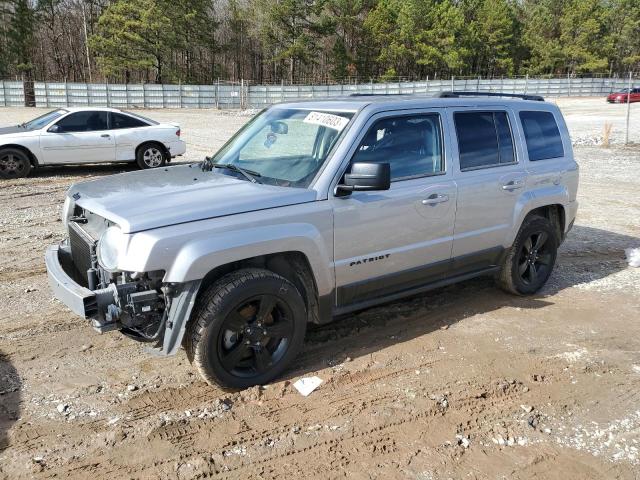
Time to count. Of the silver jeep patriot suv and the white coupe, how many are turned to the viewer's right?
0

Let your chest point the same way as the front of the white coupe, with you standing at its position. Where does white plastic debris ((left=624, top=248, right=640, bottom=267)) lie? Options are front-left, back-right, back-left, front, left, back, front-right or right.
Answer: back-left

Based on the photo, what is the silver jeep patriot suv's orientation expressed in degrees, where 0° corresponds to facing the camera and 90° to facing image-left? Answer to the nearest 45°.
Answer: approximately 45°

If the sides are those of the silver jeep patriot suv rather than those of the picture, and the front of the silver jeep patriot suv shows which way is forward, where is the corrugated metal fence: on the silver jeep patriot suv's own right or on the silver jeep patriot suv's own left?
on the silver jeep patriot suv's own right

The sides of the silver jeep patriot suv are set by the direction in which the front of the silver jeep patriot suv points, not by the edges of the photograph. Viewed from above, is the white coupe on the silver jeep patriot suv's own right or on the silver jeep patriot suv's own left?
on the silver jeep patriot suv's own right

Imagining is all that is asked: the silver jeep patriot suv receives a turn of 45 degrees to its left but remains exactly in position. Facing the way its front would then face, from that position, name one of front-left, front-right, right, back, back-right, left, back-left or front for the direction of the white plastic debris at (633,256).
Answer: back-left

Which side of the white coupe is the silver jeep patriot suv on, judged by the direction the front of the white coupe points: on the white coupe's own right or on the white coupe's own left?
on the white coupe's own left

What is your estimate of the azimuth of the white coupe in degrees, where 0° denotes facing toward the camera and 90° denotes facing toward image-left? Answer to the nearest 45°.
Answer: approximately 90°

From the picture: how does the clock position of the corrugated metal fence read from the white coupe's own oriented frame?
The corrugated metal fence is roughly at 3 o'clock from the white coupe.

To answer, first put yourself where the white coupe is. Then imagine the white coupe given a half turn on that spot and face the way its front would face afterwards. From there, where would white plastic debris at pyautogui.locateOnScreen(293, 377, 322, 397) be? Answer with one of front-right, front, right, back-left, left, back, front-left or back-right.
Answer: right
